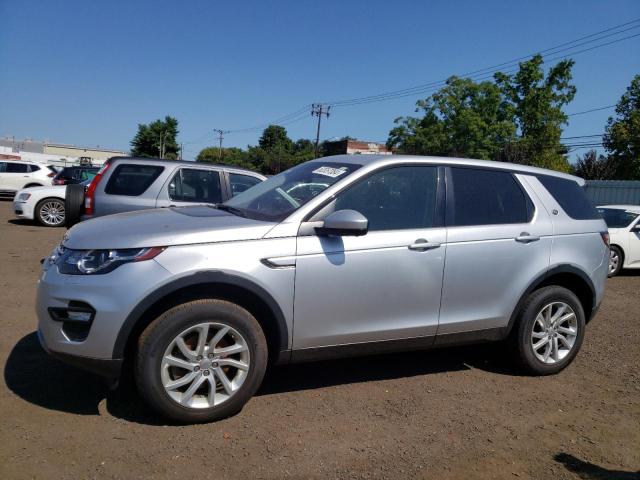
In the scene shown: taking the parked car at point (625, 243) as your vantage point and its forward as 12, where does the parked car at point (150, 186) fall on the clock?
the parked car at point (150, 186) is roughly at 12 o'clock from the parked car at point (625, 243).

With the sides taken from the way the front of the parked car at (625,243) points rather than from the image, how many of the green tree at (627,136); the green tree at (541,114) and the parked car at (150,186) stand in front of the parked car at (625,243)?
1

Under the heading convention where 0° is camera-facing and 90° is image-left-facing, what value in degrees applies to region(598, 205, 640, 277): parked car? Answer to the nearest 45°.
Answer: approximately 45°

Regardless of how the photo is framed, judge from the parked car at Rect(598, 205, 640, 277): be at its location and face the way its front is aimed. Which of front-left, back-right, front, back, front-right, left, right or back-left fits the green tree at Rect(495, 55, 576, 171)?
back-right

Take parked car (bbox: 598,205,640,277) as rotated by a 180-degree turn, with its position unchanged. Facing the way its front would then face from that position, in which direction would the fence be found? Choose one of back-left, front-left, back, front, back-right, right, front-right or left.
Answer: front-left

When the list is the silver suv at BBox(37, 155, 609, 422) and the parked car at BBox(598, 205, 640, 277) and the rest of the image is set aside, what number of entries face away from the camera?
0

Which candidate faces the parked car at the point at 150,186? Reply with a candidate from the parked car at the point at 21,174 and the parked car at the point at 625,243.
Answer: the parked car at the point at 625,243

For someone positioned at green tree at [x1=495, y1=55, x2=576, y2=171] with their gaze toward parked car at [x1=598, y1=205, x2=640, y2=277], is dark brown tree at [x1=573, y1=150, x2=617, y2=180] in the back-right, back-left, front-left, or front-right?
back-left

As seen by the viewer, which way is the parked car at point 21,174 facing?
to the viewer's left

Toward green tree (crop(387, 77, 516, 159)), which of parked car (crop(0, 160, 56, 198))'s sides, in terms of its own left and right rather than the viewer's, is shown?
back
